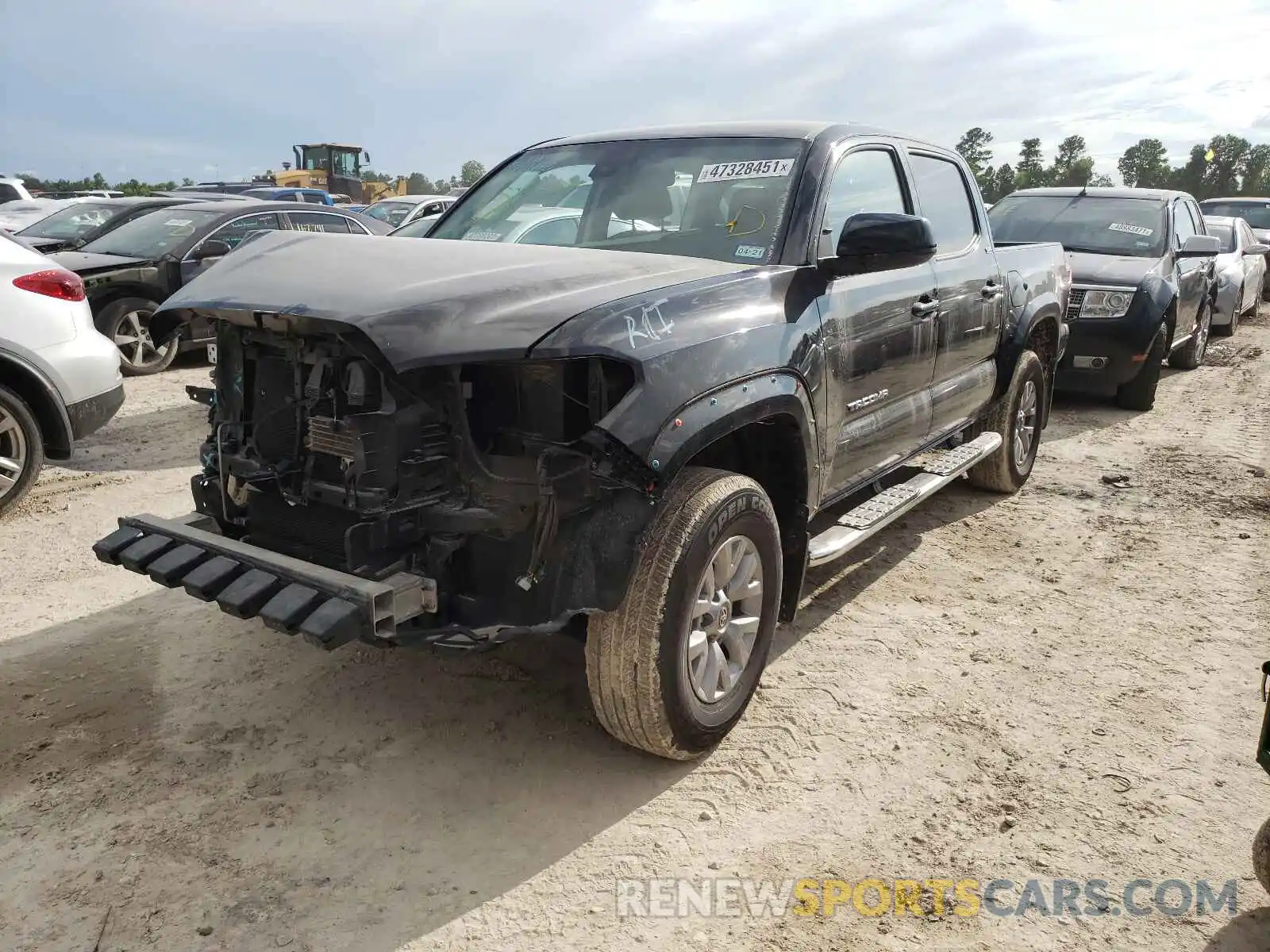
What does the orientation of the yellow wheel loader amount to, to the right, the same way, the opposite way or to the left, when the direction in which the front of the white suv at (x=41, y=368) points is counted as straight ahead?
the opposite way

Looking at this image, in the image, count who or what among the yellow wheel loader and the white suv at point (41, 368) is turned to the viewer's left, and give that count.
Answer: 1

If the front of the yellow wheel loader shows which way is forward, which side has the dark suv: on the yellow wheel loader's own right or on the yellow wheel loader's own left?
on the yellow wheel loader's own right

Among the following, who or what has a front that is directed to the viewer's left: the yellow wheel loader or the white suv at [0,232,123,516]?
the white suv

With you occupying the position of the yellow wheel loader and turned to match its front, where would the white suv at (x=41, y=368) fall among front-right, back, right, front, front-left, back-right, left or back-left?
right

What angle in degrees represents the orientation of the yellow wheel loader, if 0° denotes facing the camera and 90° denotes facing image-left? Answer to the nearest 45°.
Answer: approximately 270°

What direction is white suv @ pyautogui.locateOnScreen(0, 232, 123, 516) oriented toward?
to the viewer's left

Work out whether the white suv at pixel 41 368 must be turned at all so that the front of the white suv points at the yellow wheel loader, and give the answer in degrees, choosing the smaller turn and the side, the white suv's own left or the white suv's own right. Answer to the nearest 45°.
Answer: approximately 90° to the white suv's own right

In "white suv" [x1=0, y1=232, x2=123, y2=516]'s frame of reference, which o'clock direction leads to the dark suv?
The dark suv is roughly at 6 o'clock from the white suv.
